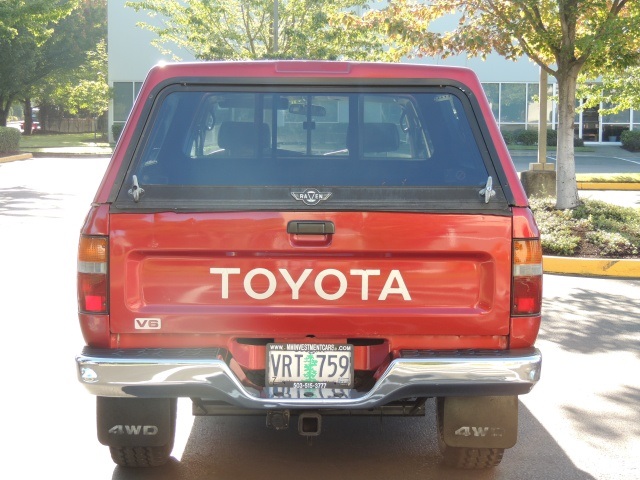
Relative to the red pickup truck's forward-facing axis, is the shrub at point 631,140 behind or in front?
in front

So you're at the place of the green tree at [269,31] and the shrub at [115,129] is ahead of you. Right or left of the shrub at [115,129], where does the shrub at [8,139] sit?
left

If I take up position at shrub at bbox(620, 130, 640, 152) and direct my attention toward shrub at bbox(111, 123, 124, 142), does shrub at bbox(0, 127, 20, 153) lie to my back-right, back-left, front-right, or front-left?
front-left

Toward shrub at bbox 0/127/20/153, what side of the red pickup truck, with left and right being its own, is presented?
front

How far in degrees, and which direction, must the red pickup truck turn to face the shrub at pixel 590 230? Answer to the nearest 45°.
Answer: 0° — it already faces it

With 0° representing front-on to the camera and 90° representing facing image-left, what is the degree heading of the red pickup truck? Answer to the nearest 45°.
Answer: approximately 180°

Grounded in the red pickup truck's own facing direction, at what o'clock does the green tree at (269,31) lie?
The green tree is roughly at 12 o'clock from the red pickup truck.
